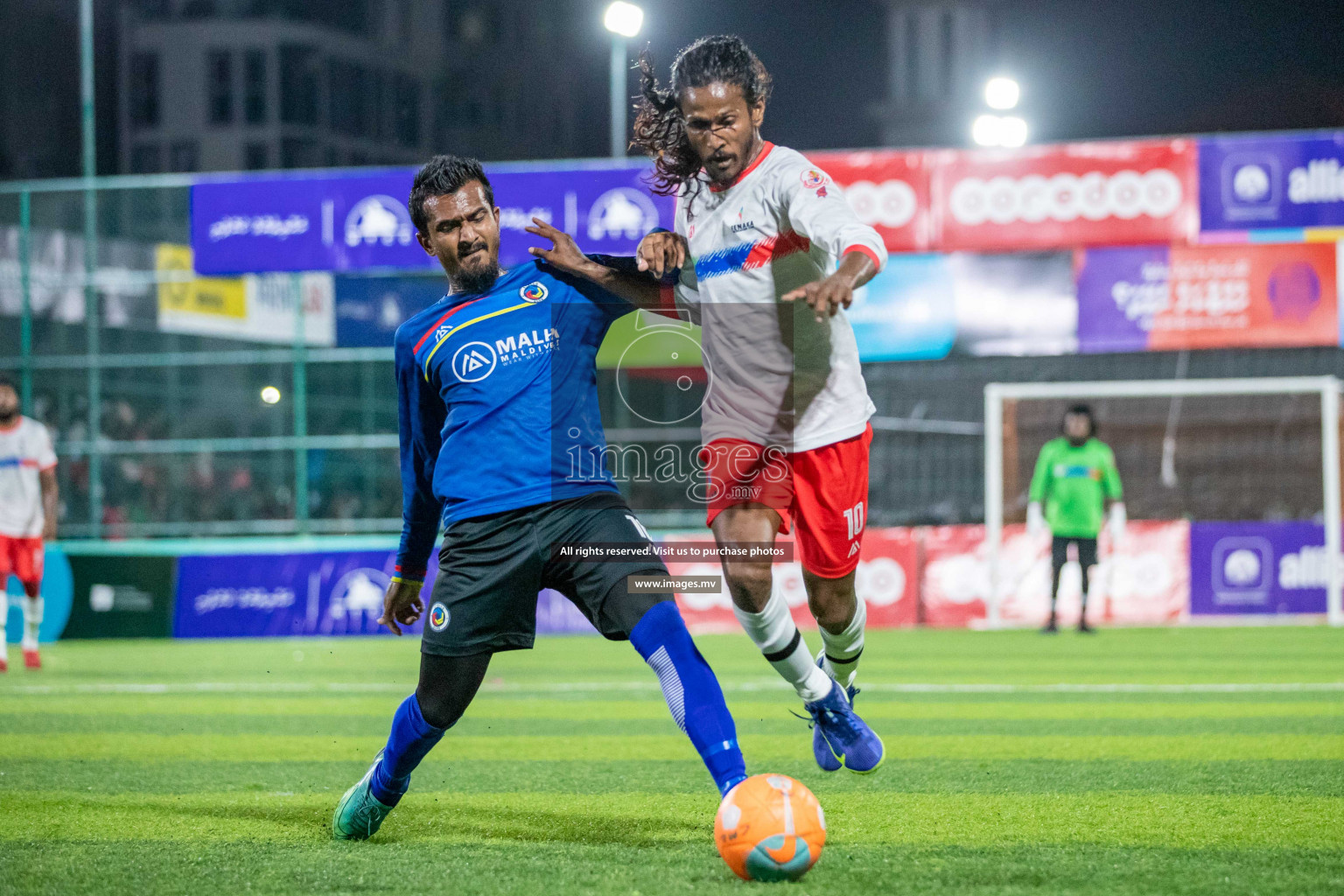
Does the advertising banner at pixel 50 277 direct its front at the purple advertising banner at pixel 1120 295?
no

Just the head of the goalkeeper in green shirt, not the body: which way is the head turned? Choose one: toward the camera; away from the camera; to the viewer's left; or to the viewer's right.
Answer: toward the camera

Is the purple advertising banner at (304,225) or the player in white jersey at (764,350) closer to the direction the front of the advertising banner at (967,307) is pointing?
the player in white jersey

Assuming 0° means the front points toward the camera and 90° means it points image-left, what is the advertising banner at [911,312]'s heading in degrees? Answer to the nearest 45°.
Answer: approximately 0°

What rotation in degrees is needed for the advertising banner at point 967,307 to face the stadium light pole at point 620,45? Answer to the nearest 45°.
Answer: approximately 90° to its right

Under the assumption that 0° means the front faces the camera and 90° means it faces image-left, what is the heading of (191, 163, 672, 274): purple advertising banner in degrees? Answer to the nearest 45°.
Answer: approximately 0°

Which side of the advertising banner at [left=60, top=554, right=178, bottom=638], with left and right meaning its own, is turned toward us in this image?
front

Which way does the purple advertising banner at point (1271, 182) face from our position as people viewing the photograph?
facing the viewer

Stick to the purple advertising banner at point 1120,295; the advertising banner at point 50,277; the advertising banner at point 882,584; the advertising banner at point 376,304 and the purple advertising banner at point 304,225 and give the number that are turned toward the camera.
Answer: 5

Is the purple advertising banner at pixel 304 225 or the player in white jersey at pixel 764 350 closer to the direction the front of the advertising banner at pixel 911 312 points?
the player in white jersey

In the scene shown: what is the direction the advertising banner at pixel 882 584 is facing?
toward the camera

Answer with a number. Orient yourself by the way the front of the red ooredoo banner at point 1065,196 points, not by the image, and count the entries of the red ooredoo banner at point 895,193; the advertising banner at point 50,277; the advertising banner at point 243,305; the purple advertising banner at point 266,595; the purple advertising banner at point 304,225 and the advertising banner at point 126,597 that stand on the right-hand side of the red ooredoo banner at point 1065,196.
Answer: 6

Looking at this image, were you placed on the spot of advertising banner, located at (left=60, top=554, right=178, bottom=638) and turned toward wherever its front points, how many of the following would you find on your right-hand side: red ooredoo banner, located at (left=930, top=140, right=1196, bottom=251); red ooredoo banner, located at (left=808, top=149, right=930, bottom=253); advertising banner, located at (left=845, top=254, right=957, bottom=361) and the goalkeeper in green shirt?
0

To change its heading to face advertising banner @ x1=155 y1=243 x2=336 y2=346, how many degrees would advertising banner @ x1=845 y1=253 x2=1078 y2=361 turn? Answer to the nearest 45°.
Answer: approximately 90° to its right

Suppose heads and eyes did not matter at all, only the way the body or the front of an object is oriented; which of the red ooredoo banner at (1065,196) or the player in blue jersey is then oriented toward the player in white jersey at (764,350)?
the red ooredoo banner

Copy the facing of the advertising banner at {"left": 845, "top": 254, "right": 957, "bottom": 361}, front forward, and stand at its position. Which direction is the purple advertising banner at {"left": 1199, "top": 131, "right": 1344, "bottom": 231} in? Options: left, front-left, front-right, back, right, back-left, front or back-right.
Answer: left

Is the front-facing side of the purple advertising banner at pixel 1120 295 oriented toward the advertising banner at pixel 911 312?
no
